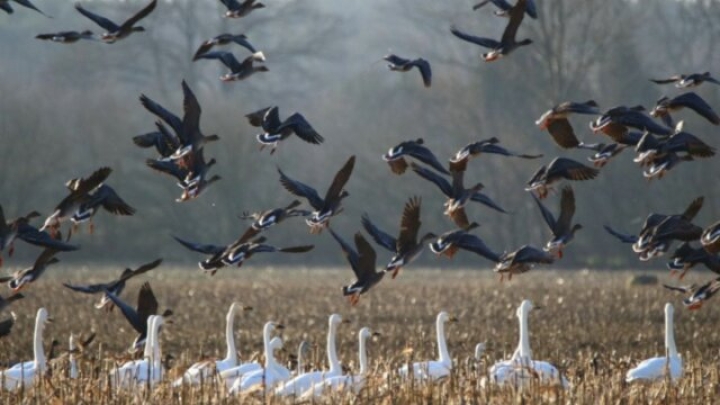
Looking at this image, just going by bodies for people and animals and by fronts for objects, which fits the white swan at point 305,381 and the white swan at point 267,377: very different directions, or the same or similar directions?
same or similar directions

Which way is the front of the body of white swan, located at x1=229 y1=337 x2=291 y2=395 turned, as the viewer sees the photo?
to the viewer's right

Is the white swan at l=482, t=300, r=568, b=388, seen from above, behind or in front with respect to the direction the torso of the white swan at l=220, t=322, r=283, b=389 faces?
in front

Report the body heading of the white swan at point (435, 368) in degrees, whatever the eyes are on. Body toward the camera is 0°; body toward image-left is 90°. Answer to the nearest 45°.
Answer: approximately 270°

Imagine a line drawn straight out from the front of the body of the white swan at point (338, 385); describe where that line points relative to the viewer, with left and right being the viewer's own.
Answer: facing to the right of the viewer

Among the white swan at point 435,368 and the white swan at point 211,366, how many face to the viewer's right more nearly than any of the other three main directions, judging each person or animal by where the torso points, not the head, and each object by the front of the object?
2

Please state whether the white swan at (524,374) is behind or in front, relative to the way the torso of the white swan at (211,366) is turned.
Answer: in front

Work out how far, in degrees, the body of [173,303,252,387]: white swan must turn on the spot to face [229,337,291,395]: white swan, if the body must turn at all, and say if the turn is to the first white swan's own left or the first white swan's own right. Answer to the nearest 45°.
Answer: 0° — it already faces it

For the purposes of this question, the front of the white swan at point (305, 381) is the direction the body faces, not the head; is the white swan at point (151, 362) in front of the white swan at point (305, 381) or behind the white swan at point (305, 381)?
behind

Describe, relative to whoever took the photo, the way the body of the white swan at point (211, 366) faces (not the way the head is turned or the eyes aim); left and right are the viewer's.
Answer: facing to the right of the viewer

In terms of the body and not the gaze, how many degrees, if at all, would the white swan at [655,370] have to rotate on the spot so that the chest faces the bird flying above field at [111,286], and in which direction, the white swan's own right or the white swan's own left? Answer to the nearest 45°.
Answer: approximately 135° to the white swan's own right
